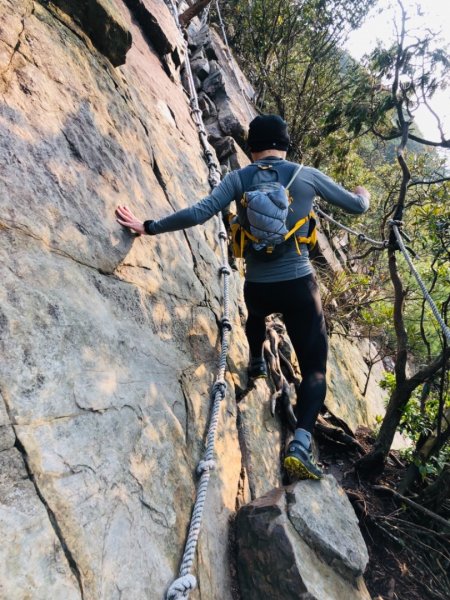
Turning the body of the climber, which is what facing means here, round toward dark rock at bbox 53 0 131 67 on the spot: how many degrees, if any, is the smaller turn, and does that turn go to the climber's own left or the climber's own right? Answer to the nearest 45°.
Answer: approximately 90° to the climber's own left

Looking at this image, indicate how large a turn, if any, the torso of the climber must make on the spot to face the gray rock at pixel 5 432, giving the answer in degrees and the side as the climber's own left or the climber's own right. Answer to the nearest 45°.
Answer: approximately 135° to the climber's own left

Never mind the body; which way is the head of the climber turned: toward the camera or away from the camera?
away from the camera

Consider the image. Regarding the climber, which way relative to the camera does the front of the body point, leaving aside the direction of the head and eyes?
away from the camera

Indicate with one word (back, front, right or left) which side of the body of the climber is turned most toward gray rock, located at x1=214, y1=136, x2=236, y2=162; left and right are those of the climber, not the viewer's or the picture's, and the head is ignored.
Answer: front
